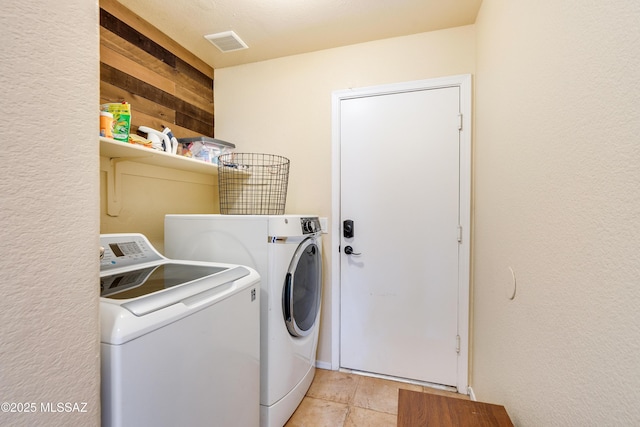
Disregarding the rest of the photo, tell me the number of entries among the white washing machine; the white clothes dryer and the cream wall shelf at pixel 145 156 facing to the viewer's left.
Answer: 0

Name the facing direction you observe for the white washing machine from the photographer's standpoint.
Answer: facing the viewer and to the right of the viewer

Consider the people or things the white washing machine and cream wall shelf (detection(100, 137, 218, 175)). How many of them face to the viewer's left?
0

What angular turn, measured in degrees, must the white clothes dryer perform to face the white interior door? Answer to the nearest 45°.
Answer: approximately 45° to its left

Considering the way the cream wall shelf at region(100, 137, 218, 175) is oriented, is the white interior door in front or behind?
in front

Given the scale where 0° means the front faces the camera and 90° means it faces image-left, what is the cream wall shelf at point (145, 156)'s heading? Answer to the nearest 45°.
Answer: approximately 315°

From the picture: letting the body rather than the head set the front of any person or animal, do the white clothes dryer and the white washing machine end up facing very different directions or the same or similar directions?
same or similar directions

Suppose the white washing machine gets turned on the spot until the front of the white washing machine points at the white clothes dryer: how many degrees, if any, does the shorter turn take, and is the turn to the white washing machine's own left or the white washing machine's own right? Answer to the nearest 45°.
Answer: approximately 90° to the white washing machine's own left

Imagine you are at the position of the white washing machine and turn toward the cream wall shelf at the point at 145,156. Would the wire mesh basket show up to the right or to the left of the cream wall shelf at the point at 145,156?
right

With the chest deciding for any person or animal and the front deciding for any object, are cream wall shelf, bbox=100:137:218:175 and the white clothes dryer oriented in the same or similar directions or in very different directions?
same or similar directions

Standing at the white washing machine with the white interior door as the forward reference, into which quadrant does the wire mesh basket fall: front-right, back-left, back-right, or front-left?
front-left

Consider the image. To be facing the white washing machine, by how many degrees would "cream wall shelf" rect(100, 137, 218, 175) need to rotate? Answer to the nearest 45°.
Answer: approximately 45° to its right

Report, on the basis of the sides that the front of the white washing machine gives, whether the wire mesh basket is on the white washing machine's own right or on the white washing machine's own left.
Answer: on the white washing machine's own left
